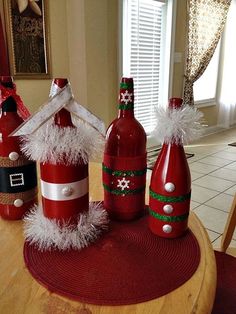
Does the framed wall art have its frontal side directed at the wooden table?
yes

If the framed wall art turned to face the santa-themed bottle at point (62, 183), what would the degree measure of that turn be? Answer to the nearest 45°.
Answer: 0° — it already faces it

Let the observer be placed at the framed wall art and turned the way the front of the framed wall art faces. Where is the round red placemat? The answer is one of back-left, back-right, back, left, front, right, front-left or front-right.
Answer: front

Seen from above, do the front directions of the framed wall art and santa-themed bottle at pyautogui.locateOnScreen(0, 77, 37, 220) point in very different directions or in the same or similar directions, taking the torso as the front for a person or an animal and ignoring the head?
same or similar directions

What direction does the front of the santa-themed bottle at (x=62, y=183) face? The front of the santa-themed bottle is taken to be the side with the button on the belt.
toward the camera

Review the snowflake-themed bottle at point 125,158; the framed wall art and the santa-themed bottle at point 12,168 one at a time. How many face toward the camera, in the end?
3

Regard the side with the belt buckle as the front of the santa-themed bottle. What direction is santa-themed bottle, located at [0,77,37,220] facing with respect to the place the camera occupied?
facing the viewer

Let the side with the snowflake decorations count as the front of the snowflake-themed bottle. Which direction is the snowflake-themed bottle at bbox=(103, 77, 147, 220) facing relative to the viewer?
toward the camera

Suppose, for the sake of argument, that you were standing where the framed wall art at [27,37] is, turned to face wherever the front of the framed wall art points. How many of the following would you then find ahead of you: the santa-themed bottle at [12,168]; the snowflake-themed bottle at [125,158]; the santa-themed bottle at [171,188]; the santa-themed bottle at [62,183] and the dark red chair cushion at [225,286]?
5

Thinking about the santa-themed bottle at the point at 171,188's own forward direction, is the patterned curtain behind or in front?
behind

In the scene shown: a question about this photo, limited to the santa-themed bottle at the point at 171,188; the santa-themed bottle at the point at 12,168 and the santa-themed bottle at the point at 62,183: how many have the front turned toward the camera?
3

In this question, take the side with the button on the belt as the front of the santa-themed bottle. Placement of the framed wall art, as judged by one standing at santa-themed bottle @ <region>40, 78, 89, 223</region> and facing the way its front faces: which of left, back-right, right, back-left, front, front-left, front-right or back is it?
back

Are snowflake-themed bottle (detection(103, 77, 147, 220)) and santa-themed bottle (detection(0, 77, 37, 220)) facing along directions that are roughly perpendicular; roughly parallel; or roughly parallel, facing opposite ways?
roughly parallel
